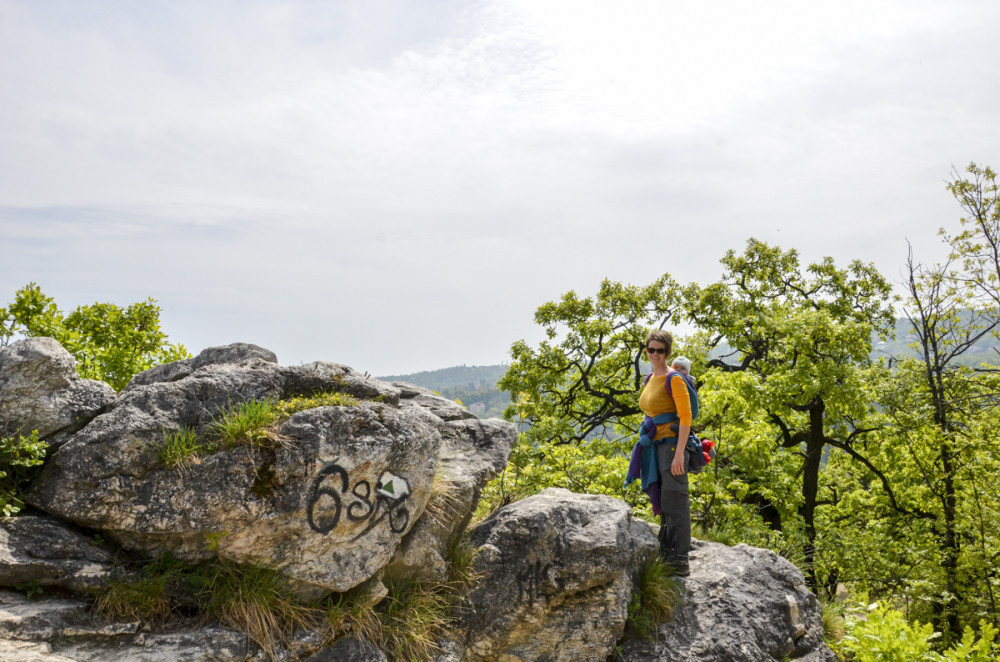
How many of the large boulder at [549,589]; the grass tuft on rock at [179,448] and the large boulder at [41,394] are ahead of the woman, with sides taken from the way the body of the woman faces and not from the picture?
3

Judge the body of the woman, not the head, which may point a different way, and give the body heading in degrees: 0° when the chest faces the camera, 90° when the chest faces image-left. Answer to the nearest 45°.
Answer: approximately 45°

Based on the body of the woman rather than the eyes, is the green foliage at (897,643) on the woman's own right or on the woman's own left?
on the woman's own left

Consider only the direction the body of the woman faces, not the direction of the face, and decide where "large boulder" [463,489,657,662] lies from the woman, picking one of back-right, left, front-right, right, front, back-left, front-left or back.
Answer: front

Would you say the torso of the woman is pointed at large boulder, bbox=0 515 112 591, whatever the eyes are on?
yes

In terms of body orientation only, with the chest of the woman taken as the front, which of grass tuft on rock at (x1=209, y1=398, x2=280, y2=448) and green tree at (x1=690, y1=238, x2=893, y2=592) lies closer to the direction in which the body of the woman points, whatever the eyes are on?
the grass tuft on rock

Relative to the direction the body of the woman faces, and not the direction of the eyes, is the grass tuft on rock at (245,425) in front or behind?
in front

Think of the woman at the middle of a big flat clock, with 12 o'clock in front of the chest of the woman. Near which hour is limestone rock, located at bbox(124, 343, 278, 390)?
The limestone rock is roughly at 1 o'clock from the woman.

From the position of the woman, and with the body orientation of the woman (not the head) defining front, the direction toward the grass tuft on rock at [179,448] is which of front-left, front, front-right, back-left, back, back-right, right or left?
front

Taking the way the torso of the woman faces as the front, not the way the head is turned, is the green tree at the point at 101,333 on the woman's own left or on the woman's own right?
on the woman's own right

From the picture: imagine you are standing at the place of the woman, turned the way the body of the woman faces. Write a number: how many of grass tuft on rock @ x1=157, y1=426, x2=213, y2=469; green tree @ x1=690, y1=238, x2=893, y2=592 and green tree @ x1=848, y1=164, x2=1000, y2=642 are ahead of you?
1

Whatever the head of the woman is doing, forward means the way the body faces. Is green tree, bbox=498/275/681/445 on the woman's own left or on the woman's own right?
on the woman's own right

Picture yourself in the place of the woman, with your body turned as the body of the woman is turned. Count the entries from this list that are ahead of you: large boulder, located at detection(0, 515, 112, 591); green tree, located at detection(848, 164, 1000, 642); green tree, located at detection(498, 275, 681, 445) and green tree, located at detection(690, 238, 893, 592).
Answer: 1

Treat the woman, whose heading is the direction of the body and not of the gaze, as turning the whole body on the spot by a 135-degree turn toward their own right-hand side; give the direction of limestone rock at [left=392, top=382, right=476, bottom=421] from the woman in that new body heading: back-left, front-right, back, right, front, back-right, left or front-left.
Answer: left
